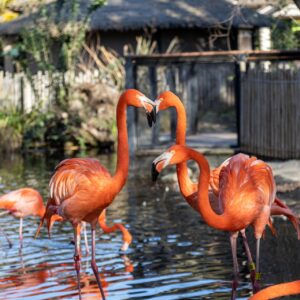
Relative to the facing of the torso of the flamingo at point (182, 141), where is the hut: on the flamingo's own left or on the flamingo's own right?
on the flamingo's own right

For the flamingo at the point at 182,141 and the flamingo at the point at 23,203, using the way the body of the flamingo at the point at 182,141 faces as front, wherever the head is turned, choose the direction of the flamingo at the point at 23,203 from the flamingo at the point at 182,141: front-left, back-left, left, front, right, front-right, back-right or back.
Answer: front-right

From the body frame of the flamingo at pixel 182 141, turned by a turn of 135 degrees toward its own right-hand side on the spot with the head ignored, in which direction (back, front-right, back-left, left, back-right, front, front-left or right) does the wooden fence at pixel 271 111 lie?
front-left

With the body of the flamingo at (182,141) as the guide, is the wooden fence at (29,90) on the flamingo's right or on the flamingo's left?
on the flamingo's right

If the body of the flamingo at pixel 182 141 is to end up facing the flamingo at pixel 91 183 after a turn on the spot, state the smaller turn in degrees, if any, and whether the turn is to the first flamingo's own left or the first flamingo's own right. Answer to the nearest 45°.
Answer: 0° — it already faces it

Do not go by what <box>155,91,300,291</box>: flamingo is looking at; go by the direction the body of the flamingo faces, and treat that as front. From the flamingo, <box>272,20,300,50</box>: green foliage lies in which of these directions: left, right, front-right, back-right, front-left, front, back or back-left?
right

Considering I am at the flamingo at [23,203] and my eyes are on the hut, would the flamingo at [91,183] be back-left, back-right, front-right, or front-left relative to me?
back-right

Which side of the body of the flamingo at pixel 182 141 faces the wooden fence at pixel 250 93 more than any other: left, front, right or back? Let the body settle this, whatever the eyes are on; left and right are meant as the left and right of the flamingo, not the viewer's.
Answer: right

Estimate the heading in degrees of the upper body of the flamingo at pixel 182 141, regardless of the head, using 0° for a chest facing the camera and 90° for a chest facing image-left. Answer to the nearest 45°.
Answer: approximately 90°

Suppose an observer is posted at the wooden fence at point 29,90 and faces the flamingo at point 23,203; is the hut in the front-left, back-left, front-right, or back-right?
back-left

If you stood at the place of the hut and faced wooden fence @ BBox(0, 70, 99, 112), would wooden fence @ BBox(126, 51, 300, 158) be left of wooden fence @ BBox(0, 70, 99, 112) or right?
left

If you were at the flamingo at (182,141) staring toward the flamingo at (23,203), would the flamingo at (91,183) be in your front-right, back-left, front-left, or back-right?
front-left
